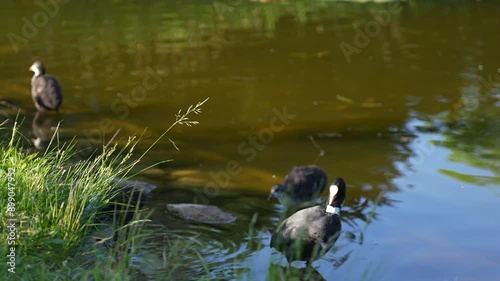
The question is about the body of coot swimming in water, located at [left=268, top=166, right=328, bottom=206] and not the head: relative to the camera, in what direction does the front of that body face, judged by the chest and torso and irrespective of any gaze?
to the viewer's left

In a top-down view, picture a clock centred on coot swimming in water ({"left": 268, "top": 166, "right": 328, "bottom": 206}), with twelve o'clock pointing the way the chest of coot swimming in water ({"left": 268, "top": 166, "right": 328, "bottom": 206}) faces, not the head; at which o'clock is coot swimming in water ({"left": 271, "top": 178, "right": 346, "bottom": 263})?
coot swimming in water ({"left": 271, "top": 178, "right": 346, "bottom": 263}) is roughly at 9 o'clock from coot swimming in water ({"left": 268, "top": 166, "right": 328, "bottom": 206}).

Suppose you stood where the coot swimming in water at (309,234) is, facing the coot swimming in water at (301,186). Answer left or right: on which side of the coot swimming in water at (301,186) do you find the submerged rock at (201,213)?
left

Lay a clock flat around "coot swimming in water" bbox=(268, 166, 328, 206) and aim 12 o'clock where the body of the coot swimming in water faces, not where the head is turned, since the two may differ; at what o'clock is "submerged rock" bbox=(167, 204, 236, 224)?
The submerged rock is roughly at 11 o'clock from the coot swimming in water.
